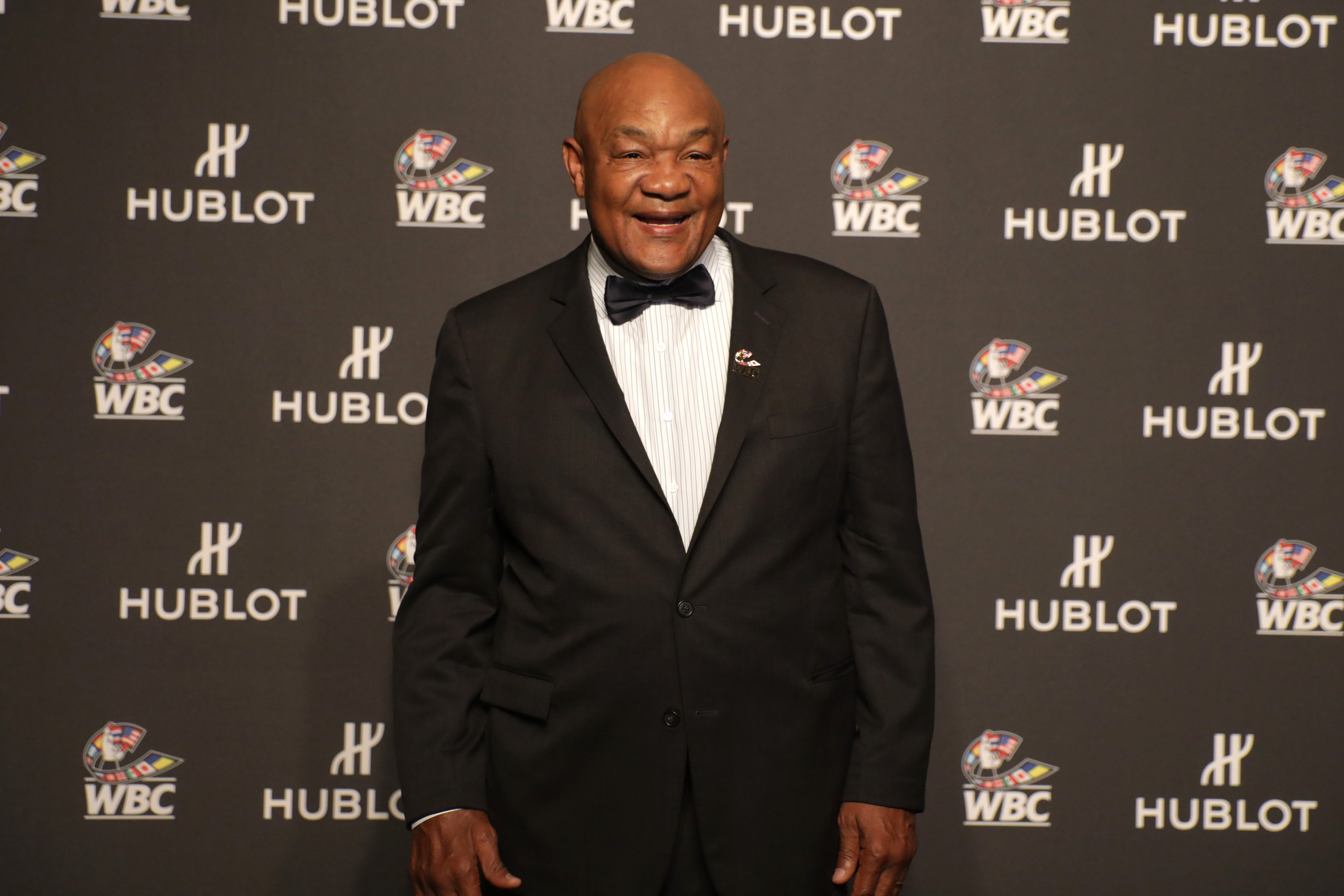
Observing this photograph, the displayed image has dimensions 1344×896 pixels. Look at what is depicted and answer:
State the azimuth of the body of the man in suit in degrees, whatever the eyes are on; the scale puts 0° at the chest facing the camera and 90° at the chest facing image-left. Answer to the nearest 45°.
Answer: approximately 0°
